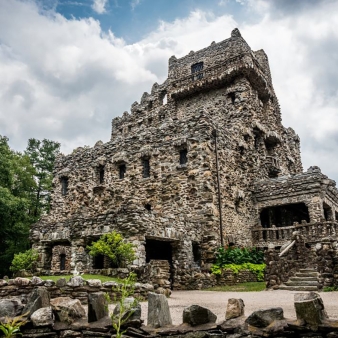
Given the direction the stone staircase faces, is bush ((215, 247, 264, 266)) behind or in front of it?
behind

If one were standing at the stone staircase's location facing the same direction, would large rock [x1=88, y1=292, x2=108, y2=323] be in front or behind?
in front

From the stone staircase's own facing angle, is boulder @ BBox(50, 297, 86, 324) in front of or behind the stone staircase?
in front

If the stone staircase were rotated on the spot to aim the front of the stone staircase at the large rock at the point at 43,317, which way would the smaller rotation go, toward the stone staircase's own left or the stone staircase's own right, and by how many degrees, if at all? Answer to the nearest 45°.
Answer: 0° — it already faces it

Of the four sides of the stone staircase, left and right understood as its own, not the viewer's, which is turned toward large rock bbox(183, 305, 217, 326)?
front

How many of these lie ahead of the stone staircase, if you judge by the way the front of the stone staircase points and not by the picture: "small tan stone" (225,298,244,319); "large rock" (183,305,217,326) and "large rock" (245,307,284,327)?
3

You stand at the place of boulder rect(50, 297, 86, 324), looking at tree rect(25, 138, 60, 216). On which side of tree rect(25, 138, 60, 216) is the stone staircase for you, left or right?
right

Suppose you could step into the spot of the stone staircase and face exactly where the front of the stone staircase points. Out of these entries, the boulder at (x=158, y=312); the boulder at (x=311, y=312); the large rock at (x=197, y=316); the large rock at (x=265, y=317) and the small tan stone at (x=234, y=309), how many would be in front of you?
5

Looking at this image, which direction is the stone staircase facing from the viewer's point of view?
toward the camera

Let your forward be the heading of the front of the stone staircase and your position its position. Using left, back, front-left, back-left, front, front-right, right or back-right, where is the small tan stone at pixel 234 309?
front

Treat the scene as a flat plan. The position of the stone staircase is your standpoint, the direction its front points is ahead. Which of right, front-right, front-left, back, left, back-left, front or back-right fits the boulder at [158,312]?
front

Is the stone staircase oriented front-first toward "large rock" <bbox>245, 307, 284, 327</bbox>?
yes

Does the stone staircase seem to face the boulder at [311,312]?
yes

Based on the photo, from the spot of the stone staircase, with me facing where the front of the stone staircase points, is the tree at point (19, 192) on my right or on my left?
on my right
